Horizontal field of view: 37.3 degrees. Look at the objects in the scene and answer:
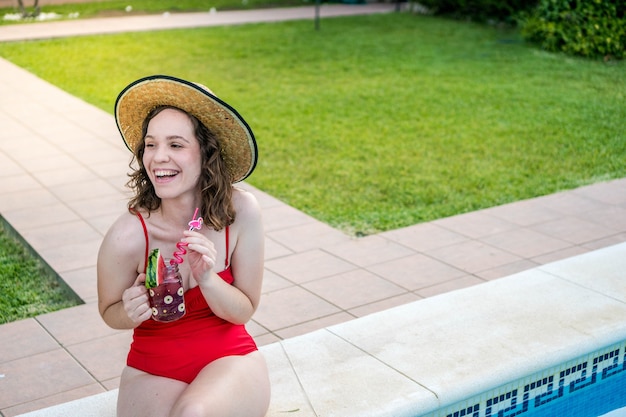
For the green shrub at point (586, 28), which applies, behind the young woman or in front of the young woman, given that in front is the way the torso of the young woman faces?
behind

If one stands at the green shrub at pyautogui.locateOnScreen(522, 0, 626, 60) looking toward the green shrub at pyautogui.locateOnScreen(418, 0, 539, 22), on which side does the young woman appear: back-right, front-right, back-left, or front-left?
back-left

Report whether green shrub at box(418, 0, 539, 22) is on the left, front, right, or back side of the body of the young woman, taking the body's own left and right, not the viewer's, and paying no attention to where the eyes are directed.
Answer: back

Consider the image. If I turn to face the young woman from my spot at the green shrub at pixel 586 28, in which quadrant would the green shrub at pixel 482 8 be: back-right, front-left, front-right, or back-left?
back-right

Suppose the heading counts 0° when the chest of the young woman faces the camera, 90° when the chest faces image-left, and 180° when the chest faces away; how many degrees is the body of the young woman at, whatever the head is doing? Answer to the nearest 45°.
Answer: approximately 0°
